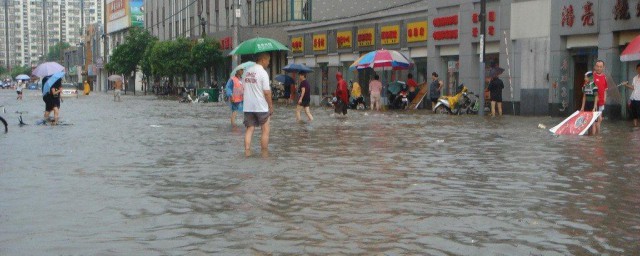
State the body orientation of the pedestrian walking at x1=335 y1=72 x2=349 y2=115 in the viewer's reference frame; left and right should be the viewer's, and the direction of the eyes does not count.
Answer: facing away from the viewer

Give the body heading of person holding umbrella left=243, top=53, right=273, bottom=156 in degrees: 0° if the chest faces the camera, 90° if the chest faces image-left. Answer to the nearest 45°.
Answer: approximately 225°

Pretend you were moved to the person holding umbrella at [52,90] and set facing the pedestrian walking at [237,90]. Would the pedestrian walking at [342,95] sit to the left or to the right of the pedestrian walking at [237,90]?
left

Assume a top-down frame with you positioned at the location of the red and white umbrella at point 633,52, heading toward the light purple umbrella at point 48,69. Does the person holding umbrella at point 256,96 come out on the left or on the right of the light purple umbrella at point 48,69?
left

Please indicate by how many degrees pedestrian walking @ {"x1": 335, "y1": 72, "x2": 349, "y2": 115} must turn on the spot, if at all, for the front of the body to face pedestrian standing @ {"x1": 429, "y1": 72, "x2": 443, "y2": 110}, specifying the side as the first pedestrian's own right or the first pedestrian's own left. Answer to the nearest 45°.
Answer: approximately 45° to the first pedestrian's own right

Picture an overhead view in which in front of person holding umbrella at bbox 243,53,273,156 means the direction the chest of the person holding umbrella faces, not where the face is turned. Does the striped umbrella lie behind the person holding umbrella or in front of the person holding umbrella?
in front

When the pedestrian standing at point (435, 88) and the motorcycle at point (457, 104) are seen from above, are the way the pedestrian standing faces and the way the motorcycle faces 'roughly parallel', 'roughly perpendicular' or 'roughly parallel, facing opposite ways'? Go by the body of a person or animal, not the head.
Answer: roughly perpendicular
